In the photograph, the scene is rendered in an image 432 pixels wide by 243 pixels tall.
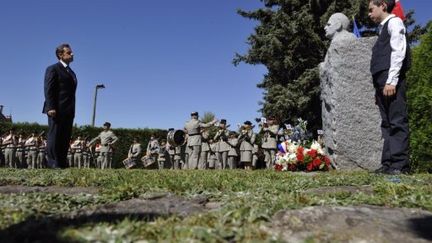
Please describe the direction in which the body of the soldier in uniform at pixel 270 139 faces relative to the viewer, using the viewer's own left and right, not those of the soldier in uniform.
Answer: facing the viewer and to the left of the viewer

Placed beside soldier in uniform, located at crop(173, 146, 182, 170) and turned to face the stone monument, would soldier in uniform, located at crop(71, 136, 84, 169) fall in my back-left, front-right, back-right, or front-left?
back-right

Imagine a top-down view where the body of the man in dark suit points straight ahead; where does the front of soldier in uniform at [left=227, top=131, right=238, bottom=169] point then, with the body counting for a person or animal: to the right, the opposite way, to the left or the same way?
to the right

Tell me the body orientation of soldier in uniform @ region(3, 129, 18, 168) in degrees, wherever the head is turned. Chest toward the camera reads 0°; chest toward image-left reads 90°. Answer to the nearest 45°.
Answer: approximately 315°

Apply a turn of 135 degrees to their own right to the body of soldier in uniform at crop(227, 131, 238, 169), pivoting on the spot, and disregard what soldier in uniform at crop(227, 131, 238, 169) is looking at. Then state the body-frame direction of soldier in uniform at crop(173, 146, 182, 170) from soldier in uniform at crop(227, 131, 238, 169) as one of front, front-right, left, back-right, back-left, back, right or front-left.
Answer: front

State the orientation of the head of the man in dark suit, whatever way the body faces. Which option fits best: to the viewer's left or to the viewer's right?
to the viewer's right

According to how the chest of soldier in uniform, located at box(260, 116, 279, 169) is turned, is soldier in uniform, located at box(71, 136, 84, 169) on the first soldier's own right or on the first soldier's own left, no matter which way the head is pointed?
on the first soldier's own right

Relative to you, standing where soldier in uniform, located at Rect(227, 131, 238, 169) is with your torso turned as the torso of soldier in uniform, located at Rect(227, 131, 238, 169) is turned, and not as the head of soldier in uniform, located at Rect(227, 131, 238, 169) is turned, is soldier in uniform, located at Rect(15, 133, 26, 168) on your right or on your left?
on your right
